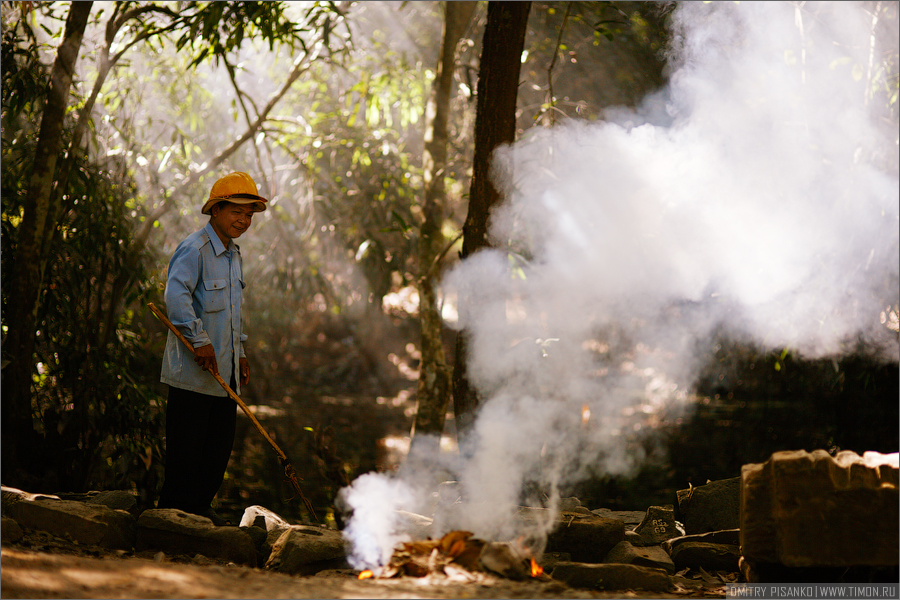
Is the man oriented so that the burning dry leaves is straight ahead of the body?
yes

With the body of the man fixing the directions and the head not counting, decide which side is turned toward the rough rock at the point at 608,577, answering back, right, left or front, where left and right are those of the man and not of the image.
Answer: front

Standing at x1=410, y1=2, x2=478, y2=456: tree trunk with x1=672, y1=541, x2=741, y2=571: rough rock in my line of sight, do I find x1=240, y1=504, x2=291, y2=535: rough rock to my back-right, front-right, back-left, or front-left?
front-right

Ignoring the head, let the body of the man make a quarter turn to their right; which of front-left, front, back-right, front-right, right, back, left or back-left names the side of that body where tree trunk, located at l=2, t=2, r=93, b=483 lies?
right

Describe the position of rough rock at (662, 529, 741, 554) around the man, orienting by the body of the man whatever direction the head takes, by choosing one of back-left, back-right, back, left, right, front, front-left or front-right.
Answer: front-left

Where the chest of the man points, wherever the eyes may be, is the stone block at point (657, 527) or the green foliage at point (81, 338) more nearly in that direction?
the stone block

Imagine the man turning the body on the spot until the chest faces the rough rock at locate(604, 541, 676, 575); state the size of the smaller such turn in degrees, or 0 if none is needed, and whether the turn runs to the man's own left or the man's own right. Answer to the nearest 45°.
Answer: approximately 45° to the man's own left

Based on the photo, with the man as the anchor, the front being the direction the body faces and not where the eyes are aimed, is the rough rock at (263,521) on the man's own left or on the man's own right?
on the man's own left

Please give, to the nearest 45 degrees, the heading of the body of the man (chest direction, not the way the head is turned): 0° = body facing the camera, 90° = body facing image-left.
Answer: approximately 315°

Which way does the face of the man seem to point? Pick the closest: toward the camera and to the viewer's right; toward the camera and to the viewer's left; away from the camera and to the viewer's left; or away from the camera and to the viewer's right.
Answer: toward the camera and to the viewer's right

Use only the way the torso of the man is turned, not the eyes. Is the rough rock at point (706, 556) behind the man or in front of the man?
in front

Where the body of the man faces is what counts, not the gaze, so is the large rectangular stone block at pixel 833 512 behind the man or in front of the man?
in front

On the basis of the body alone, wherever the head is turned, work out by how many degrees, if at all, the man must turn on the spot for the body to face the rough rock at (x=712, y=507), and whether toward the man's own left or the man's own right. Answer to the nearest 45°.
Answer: approximately 45° to the man's own left
